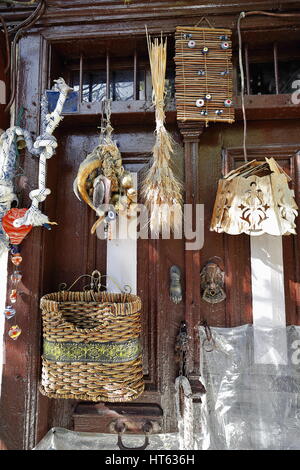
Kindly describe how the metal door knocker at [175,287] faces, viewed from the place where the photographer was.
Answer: facing the viewer

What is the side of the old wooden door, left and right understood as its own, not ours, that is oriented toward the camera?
front

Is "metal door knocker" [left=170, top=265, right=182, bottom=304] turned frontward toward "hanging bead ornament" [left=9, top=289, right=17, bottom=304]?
no

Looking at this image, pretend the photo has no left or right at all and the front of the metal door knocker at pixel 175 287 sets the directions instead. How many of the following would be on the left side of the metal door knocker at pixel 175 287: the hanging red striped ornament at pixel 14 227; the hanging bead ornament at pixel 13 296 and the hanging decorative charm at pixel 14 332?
0
